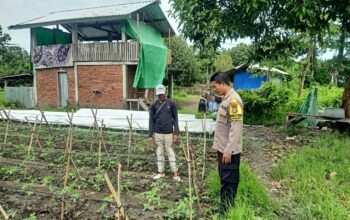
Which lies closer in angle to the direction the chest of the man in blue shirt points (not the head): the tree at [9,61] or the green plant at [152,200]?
the green plant

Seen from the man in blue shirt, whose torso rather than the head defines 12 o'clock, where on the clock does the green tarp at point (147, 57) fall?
The green tarp is roughly at 6 o'clock from the man in blue shirt.

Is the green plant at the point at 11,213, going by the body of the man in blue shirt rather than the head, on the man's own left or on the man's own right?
on the man's own right

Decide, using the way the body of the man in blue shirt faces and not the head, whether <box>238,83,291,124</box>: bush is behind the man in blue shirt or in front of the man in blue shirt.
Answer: behind

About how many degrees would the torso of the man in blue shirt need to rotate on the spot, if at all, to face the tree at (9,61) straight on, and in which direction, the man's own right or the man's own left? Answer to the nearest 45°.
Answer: approximately 135° to the man's own right

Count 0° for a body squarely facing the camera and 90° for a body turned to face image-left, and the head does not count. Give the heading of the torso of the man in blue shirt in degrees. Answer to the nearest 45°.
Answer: approximately 0°

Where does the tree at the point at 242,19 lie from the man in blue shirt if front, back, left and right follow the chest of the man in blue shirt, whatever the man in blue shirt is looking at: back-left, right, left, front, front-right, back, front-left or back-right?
back-left

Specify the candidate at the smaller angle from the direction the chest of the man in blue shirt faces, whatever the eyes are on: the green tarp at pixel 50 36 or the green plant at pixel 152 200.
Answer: the green plant

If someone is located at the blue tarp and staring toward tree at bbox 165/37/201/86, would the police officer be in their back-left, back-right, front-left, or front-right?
back-left

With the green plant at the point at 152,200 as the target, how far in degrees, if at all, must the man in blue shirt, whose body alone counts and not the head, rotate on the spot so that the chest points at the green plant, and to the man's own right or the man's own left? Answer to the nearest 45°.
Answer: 0° — they already face it

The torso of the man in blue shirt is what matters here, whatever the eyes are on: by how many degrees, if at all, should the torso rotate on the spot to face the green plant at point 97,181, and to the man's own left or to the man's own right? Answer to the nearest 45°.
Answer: approximately 90° to the man's own right

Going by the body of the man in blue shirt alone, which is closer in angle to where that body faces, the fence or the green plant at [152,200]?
the green plant

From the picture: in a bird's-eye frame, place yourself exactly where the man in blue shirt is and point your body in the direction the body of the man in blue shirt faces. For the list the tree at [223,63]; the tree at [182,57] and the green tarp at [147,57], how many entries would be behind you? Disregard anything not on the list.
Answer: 3
